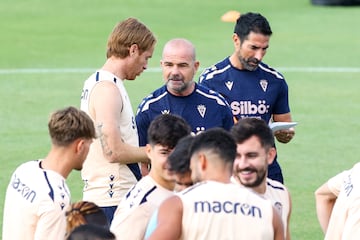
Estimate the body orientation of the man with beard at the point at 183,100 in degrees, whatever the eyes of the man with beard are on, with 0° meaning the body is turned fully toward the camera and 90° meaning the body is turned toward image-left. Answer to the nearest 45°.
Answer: approximately 0°

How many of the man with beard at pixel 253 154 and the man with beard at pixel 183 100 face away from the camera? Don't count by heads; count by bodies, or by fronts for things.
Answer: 0

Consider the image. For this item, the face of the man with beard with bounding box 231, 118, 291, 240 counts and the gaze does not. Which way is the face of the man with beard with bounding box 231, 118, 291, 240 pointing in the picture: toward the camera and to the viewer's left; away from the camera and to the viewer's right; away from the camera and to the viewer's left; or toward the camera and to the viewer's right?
toward the camera and to the viewer's left

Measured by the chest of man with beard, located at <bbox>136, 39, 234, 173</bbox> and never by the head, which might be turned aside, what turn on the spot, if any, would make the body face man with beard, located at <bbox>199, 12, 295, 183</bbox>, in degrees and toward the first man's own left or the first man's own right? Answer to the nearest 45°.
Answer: approximately 135° to the first man's own left

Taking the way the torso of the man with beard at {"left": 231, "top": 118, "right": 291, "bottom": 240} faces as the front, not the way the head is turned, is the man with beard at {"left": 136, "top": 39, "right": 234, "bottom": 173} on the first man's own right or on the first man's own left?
on the first man's own right

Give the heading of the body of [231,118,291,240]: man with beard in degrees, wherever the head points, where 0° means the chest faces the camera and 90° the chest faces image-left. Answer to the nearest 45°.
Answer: approximately 45°

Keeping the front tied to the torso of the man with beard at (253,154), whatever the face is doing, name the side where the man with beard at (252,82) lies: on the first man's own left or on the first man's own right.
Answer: on the first man's own right
